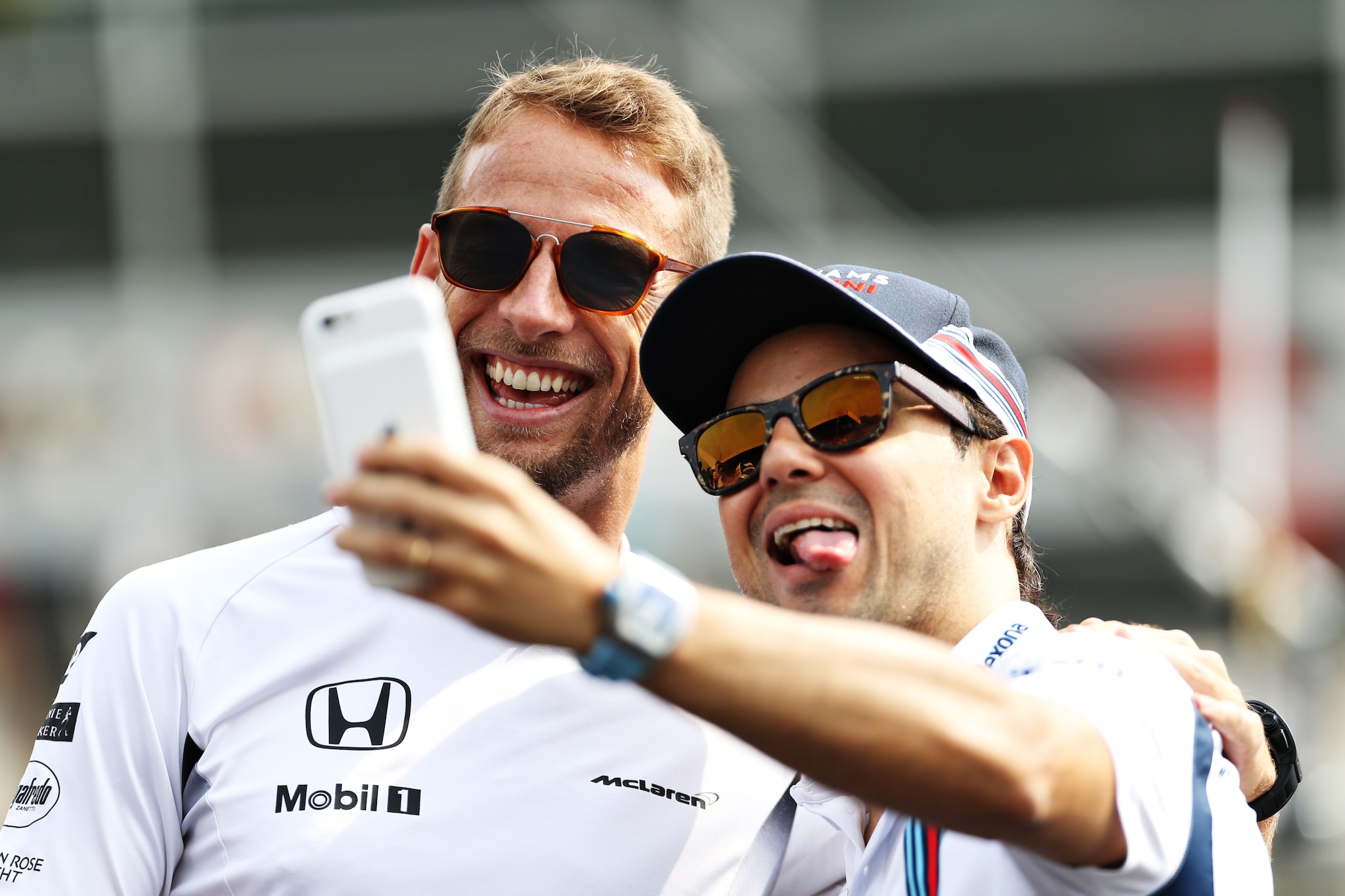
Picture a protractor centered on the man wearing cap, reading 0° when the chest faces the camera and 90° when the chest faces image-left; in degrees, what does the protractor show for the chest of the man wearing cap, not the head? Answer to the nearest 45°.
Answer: approximately 45°

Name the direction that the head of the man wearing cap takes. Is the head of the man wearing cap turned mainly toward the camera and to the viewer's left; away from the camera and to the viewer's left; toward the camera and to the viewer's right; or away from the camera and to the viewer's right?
toward the camera and to the viewer's left

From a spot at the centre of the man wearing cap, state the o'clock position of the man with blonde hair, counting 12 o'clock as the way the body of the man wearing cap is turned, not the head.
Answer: The man with blonde hair is roughly at 3 o'clock from the man wearing cap.

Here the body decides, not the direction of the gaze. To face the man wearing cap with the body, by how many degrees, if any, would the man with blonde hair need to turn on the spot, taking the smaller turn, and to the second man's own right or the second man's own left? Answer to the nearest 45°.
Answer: approximately 45° to the second man's own left

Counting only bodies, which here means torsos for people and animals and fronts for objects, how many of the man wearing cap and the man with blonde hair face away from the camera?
0
